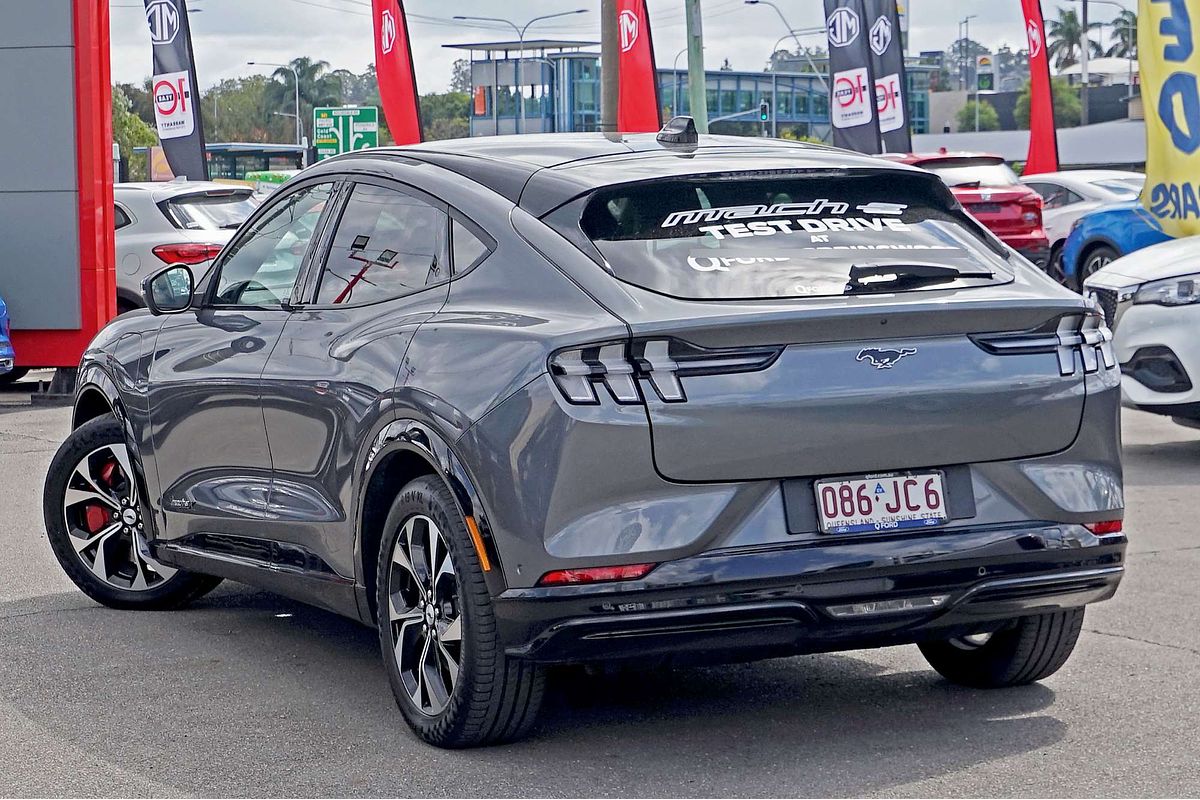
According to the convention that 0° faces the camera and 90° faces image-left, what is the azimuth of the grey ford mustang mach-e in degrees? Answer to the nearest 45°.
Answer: approximately 135°

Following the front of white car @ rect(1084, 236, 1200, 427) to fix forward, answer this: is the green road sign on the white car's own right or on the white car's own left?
on the white car's own right

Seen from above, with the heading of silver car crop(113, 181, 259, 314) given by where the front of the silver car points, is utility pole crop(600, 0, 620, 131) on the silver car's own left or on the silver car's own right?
on the silver car's own right

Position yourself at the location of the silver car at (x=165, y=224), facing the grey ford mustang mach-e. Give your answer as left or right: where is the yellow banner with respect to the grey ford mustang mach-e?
left

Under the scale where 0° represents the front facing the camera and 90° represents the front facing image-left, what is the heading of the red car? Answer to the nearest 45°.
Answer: approximately 135°
